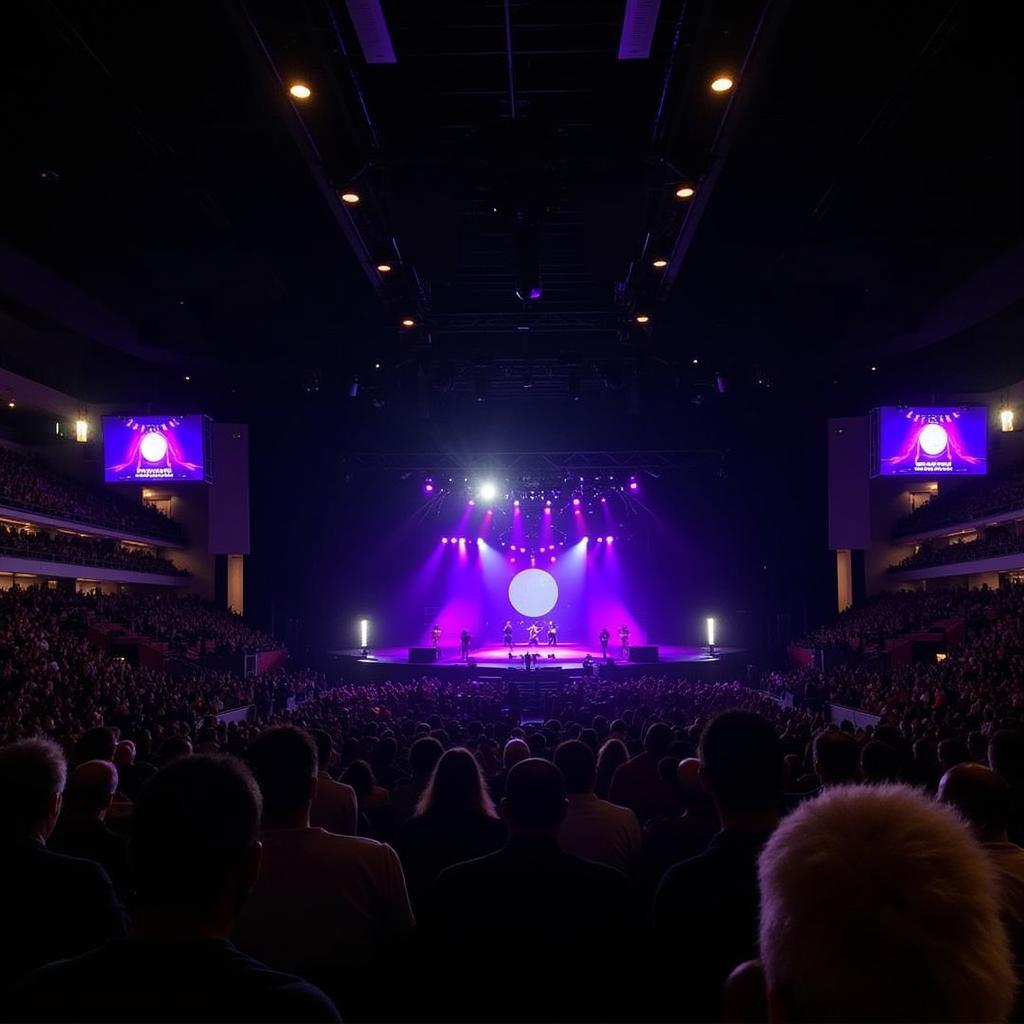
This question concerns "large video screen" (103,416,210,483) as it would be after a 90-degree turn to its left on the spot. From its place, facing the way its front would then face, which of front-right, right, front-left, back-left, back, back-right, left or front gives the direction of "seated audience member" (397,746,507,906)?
right

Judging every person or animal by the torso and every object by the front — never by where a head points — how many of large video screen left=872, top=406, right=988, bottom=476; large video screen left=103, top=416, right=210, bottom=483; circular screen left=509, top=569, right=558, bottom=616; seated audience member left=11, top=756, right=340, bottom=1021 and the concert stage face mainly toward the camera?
4

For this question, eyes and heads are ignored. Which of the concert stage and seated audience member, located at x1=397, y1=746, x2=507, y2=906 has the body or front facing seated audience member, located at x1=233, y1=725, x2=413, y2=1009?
the concert stage

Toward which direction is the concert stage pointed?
toward the camera

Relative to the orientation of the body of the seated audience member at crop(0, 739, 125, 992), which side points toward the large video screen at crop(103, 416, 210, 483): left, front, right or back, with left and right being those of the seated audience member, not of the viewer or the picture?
front

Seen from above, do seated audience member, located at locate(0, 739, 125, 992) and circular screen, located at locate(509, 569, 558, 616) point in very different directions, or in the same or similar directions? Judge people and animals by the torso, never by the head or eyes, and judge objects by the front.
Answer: very different directions

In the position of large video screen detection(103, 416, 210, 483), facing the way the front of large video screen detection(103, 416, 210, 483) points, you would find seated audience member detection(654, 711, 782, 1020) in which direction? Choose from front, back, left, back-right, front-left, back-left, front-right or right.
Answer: front

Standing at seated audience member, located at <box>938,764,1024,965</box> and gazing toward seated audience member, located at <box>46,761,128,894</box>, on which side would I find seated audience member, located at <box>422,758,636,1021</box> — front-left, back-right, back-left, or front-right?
front-left

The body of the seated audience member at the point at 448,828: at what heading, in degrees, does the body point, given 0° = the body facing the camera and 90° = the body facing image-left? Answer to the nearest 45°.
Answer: approximately 180°

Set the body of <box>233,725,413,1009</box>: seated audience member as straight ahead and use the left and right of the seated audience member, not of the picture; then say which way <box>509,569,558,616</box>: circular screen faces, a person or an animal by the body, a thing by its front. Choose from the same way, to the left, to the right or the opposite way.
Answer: the opposite way

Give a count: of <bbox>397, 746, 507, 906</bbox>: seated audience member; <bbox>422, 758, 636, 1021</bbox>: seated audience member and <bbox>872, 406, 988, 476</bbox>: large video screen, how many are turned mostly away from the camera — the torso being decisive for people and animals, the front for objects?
2

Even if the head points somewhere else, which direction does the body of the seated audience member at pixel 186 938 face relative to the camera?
away from the camera

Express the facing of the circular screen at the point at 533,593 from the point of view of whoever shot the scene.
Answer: facing the viewer

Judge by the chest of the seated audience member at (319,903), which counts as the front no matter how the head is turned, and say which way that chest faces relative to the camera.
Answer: away from the camera

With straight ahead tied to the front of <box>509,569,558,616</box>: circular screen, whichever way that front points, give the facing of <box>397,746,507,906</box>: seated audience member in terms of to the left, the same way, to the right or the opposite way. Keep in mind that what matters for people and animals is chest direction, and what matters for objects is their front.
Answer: the opposite way

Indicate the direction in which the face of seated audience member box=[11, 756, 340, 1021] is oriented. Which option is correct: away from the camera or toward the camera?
away from the camera

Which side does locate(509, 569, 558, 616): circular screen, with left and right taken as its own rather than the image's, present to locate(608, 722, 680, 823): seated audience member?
front
